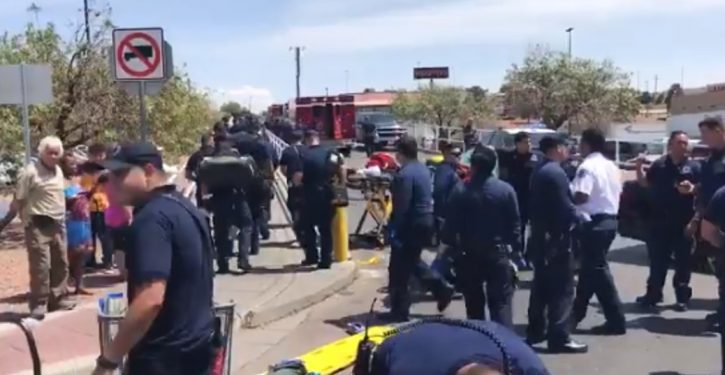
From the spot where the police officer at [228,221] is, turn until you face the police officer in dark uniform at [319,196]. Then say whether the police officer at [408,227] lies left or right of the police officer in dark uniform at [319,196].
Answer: right

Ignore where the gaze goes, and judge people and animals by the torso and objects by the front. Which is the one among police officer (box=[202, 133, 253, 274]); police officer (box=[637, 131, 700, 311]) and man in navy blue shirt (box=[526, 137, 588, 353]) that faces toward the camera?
police officer (box=[637, 131, 700, 311])

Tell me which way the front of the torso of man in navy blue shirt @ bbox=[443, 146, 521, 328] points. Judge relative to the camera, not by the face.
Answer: away from the camera

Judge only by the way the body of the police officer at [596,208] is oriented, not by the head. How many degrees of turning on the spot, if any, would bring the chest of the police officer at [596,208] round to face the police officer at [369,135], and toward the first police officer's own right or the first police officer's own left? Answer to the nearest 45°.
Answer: approximately 45° to the first police officer's own right

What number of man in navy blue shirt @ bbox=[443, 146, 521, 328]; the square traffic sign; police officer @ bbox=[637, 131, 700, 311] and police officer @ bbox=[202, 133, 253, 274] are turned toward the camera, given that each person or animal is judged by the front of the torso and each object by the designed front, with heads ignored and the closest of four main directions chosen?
2

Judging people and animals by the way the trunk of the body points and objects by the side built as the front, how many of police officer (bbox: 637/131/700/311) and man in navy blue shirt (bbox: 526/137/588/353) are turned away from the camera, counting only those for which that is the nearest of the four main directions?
0

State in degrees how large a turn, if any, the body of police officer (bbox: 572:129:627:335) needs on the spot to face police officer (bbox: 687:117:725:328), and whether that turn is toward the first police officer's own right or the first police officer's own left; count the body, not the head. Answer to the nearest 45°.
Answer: approximately 135° to the first police officer's own right

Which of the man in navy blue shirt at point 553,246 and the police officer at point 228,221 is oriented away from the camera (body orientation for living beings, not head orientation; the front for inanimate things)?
the police officer

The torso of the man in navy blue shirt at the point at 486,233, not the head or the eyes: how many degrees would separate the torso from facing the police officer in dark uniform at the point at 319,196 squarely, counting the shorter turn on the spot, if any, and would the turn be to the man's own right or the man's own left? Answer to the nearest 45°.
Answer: approximately 45° to the man's own left
